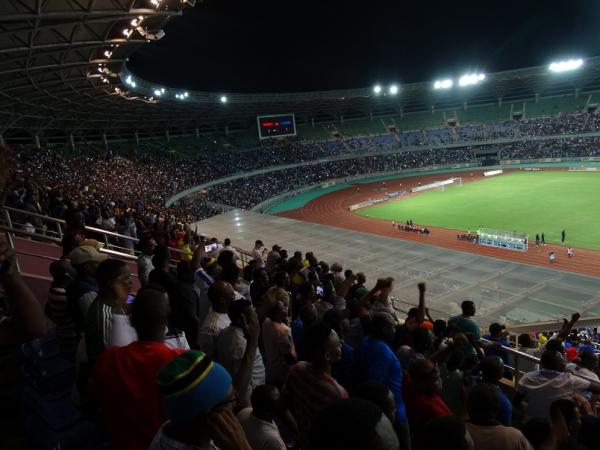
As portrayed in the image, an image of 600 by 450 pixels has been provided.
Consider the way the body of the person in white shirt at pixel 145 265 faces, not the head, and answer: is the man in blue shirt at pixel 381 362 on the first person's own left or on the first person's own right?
on the first person's own right

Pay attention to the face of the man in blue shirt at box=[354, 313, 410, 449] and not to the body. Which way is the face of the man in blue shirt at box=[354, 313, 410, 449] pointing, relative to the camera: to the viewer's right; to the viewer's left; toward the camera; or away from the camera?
away from the camera

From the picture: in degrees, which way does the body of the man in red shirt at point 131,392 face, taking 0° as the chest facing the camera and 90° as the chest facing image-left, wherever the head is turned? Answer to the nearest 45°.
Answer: approximately 225°

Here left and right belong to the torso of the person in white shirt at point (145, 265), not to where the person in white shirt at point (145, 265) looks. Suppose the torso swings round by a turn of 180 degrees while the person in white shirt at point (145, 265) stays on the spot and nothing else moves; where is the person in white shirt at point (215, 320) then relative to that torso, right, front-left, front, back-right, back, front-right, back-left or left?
left

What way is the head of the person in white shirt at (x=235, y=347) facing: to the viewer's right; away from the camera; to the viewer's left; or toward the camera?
away from the camera

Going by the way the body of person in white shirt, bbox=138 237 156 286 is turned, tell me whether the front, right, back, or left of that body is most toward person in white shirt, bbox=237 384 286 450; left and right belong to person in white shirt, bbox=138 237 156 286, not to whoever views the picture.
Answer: right

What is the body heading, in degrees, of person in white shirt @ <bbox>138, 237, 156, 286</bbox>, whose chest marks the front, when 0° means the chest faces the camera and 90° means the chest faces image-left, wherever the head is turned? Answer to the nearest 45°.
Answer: approximately 270°

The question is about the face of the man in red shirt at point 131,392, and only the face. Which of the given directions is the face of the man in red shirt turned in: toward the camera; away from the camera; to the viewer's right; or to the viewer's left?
away from the camera
